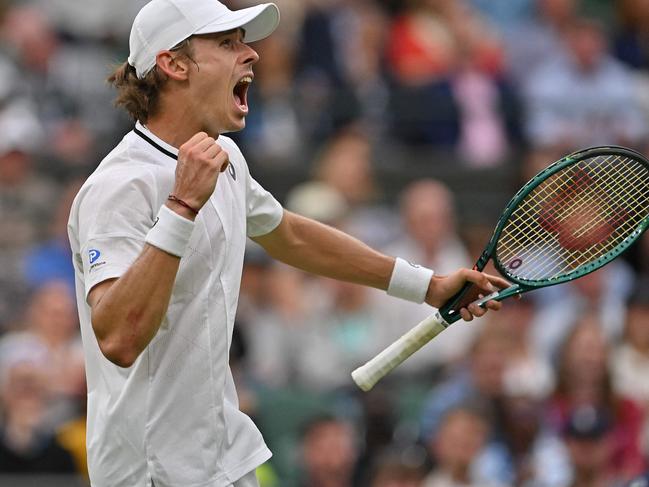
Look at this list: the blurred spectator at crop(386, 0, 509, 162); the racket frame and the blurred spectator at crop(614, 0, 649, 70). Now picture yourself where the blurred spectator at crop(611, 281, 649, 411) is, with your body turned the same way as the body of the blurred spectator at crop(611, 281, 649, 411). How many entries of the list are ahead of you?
1

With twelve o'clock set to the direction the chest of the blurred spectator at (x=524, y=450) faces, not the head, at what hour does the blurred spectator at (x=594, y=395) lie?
the blurred spectator at (x=594, y=395) is roughly at 7 o'clock from the blurred spectator at (x=524, y=450).

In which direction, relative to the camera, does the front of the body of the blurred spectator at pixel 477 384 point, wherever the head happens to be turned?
toward the camera

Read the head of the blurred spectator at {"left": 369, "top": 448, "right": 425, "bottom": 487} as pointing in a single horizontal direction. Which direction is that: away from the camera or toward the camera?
toward the camera

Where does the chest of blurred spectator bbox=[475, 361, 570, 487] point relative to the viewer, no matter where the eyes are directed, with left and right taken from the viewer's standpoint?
facing the viewer

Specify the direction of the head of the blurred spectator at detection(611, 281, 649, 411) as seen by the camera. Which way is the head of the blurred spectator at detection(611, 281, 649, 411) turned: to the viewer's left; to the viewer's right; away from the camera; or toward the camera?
toward the camera

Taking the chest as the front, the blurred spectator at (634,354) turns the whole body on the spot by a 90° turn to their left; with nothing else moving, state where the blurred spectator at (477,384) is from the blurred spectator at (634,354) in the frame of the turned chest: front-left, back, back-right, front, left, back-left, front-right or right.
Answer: back-right

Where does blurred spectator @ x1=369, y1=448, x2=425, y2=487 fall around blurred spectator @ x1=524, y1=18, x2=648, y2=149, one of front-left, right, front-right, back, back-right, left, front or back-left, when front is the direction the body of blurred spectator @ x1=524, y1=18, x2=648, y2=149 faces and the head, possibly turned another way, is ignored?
front

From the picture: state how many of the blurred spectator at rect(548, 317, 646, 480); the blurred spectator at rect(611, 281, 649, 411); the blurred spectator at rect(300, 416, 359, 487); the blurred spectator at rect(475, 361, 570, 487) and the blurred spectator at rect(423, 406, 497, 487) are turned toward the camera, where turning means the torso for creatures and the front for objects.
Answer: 5

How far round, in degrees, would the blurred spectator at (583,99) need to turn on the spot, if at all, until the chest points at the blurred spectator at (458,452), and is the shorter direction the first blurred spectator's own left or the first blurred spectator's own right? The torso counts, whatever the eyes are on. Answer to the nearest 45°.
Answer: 0° — they already face them

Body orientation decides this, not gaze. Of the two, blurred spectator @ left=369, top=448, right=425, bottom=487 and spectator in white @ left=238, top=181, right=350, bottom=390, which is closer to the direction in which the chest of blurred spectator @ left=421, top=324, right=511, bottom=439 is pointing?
the blurred spectator

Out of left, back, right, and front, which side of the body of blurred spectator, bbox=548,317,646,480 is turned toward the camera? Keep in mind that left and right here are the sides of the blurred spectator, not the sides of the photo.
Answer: front

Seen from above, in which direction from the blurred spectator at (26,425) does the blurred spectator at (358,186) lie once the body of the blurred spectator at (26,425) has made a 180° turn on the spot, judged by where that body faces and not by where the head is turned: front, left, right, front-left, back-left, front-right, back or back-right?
front-right

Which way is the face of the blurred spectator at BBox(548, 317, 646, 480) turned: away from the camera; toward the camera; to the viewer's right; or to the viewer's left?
toward the camera

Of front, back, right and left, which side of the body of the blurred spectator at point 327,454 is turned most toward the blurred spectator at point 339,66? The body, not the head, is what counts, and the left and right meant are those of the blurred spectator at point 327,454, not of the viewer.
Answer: back
